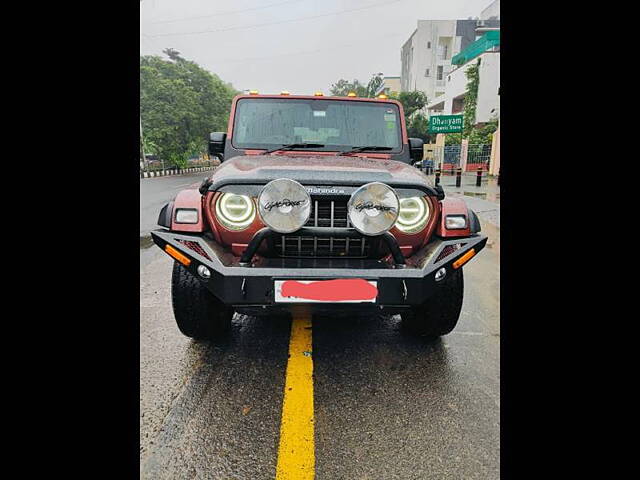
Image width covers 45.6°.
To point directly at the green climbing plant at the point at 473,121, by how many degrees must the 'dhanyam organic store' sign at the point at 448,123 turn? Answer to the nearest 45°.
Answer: approximately 180°

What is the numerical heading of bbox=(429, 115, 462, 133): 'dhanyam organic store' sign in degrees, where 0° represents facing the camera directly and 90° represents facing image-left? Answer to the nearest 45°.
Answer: approximately 0°
